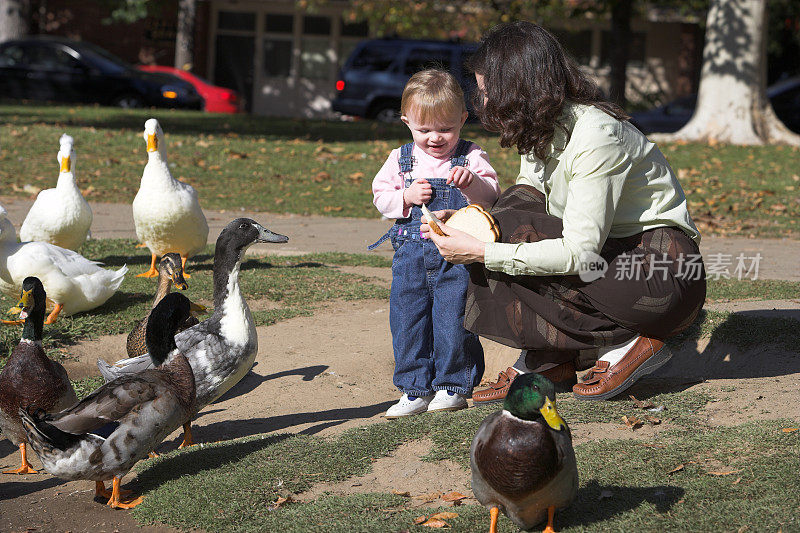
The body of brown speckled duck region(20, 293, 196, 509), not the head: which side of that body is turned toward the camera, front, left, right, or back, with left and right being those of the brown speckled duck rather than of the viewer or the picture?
right

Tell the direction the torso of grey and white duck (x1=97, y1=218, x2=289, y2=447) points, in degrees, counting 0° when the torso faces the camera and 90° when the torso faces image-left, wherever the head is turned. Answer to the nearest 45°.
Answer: approximately 270°

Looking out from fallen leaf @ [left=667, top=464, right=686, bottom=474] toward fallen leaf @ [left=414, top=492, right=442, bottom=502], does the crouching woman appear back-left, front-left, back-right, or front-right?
front-right

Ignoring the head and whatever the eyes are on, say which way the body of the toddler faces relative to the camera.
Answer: toward the camera

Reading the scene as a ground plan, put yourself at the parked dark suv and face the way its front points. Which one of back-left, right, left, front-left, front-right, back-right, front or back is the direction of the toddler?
right

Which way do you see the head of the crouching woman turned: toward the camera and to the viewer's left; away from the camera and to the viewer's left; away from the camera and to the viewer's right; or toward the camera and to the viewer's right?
away from the camera and to the viewer's left

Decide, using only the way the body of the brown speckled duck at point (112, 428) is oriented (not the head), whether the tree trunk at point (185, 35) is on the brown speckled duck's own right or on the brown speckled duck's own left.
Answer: on the brown speckled duck's own left

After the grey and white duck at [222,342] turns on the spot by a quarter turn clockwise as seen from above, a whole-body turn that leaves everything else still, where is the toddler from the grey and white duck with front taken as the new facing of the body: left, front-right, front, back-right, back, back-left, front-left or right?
left

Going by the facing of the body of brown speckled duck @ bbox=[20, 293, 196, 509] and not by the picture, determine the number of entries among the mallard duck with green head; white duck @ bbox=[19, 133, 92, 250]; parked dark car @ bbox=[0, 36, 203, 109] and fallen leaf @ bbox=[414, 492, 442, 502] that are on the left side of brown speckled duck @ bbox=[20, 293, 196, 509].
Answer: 2

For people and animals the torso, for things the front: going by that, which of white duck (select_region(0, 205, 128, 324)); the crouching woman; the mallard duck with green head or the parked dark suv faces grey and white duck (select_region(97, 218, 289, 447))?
the crouching woman

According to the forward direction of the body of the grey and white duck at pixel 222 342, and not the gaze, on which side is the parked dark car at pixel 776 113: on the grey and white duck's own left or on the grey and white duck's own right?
on the grey and white duck's own left

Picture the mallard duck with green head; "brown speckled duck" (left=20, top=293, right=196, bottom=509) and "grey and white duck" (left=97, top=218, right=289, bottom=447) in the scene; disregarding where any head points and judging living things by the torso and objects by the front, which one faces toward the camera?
the mallard duck with green head

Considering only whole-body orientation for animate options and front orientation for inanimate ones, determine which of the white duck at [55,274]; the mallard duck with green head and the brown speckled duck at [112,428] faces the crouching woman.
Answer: the brown speckled duck

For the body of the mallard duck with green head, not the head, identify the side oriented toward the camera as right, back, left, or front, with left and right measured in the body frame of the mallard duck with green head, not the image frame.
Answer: front

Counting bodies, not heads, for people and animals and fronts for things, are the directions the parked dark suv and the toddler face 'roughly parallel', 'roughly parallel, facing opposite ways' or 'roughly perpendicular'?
roughly perpendicular

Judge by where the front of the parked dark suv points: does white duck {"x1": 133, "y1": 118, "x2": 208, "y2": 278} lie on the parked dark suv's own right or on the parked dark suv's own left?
on the parked dark suv's own right

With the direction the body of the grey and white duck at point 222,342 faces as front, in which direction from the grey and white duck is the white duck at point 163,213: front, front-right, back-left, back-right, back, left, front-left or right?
left
